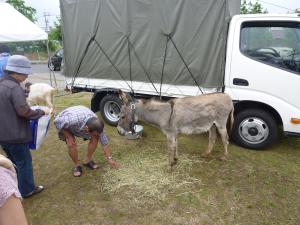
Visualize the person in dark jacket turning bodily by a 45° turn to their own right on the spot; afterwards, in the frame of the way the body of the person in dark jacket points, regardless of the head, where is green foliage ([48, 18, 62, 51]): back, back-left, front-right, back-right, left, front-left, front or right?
left

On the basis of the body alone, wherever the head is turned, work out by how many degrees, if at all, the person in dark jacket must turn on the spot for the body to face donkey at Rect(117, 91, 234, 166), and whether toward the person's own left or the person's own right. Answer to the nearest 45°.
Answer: approximately 45° to the person's own right

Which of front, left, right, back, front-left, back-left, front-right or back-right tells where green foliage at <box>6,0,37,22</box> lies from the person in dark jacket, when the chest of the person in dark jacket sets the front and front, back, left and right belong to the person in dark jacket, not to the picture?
front-left

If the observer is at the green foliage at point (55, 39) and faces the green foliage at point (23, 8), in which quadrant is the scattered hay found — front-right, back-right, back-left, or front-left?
back-left

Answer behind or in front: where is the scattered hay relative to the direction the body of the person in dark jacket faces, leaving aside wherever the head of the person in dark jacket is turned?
in front

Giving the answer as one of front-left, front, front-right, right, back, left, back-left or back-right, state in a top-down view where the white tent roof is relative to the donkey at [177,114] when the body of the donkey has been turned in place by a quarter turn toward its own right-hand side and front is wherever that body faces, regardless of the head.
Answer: front-left

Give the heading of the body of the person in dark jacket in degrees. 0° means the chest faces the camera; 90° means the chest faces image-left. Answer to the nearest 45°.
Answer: approximately 225°

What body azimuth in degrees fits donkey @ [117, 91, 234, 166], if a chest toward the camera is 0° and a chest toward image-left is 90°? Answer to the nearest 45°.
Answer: approximately 90°

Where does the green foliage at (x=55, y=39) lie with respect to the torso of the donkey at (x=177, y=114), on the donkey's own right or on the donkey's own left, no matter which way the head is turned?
on the donkey's own right

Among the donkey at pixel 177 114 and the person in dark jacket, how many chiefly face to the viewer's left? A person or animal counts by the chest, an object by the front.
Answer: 1

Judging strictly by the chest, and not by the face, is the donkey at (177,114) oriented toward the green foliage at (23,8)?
no
